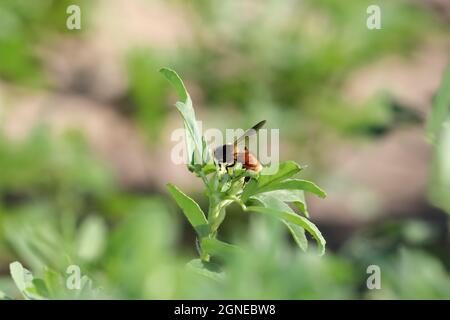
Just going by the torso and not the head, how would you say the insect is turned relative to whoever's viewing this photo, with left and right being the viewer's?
facing to the left of the viewer
